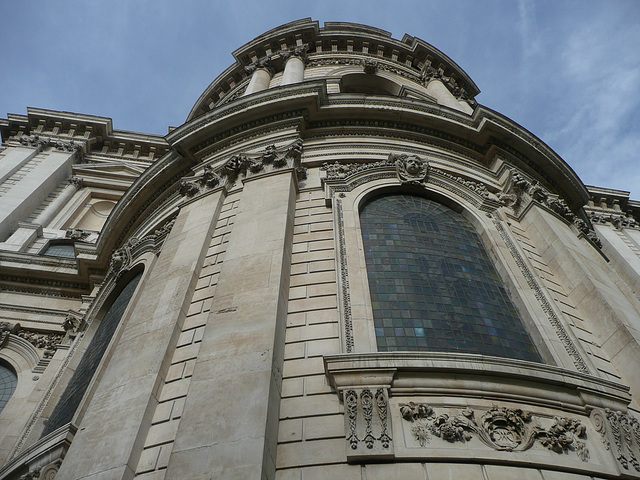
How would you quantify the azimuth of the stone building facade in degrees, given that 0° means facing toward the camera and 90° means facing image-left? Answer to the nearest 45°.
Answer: approximately 0°
